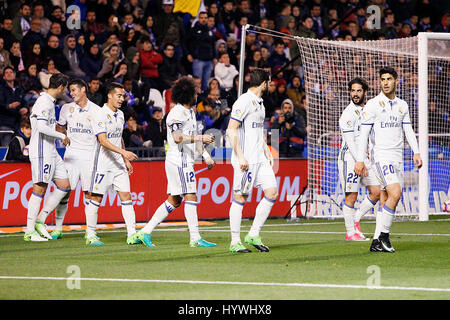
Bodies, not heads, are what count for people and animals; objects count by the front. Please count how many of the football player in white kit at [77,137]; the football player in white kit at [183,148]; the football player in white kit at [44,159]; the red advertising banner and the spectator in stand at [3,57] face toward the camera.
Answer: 3

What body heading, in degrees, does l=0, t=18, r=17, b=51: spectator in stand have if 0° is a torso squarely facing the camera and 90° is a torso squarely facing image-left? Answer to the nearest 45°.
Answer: approximately 315°

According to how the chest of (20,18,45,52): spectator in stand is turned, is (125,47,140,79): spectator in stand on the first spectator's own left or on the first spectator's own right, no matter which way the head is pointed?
on the first spectator's own left

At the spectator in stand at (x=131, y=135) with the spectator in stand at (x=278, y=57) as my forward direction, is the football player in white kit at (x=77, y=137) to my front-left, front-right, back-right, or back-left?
back-right

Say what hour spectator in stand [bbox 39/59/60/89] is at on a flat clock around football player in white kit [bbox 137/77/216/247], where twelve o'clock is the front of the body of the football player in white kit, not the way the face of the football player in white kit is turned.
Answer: The spectator in stand is roughly at 8 o'clock from the football player in white kit.

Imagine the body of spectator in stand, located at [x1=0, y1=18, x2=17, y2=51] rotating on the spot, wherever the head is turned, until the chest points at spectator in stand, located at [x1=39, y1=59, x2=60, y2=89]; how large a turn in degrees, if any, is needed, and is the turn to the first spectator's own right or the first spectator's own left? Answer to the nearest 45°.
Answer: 0° — they already face them
